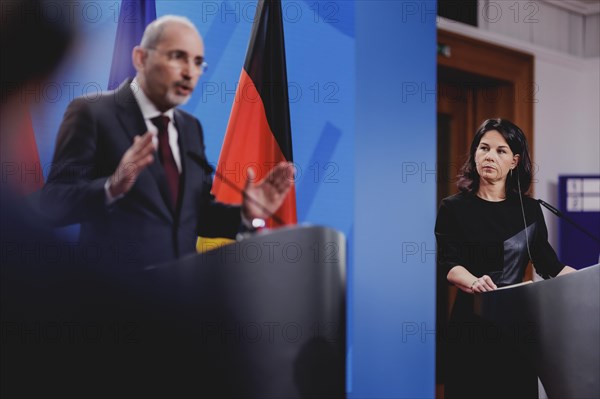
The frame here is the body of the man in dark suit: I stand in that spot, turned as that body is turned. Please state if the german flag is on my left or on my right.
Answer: on my left

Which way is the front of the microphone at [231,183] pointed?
to the viewer's left

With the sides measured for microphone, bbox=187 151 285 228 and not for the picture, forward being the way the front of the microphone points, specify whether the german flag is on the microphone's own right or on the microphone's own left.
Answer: on the microphone's own right

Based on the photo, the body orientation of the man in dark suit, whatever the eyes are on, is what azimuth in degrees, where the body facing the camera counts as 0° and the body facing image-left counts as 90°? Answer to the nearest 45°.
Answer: approximately 315°

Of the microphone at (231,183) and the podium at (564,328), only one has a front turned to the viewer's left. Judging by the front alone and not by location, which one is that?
the microphone

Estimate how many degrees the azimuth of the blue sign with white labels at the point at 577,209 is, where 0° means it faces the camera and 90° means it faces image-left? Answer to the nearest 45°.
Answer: approximately 0°

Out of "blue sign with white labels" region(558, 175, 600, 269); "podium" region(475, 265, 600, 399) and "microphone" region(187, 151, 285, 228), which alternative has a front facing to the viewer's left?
the microphone

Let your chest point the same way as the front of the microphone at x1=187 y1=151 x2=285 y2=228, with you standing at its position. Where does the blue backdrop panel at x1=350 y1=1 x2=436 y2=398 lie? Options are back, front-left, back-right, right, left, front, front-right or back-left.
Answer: back-right
